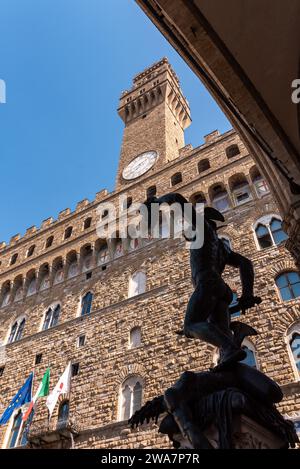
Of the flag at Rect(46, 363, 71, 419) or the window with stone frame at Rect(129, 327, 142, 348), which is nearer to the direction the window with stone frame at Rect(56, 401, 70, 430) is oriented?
the flag

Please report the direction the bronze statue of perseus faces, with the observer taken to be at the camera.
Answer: facing away from the viewer and to the left of the viewer

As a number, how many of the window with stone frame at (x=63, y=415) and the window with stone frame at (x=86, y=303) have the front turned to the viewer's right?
0

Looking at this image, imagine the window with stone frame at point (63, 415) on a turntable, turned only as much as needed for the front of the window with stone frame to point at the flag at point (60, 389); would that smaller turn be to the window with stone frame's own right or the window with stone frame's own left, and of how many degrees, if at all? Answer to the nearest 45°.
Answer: approximately 45° to the window with stone frame's own left

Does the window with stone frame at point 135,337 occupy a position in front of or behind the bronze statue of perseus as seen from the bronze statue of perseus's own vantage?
in front

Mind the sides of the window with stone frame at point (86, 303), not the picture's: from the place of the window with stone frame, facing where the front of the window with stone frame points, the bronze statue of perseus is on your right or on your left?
on your left

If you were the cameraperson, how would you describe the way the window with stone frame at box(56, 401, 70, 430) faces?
facing the viewer and to the left of the viewer

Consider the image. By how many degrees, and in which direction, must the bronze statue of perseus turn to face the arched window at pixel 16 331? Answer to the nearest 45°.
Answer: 0° — it already faces it

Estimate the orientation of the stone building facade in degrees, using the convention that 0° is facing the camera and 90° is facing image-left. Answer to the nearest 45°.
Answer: approximately 45°

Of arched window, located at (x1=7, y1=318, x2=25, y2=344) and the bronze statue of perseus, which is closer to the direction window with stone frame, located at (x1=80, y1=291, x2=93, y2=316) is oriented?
the bronze statue of perseus

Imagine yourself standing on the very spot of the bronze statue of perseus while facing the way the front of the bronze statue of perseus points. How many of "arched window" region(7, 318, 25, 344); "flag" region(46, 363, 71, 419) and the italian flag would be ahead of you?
3

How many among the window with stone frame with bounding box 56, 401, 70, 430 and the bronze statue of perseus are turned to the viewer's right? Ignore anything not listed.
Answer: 0
